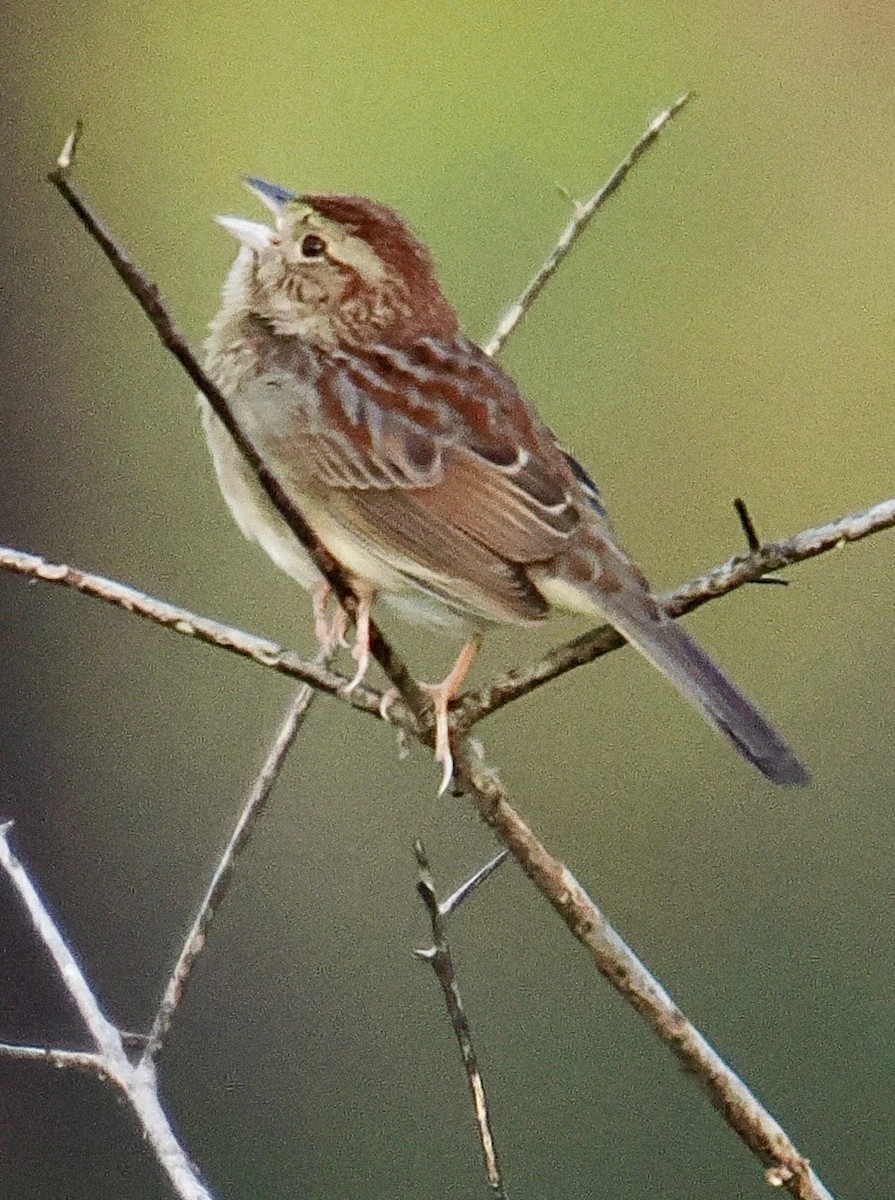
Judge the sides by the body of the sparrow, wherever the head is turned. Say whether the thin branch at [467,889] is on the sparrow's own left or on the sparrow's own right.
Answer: on the sparrow's own left

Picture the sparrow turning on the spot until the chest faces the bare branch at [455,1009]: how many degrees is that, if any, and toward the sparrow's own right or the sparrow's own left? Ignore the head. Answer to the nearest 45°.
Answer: approximately 135° to the sparrow's own left

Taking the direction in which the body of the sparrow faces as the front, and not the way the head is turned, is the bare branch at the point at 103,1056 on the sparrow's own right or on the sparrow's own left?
on the sparrow's own left

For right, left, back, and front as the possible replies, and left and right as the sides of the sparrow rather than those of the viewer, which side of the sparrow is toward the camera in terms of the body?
left

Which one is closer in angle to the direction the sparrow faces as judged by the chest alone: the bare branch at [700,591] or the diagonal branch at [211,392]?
the diagonal branch
